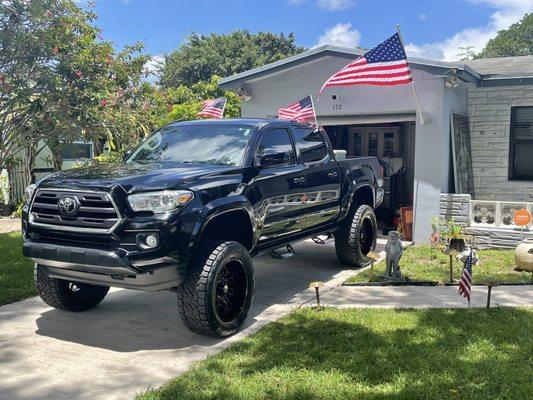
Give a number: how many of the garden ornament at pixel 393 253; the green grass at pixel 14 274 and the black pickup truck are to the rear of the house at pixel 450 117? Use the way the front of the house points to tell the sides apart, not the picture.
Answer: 0

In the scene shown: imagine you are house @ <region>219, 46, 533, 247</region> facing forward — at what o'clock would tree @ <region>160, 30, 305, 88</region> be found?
The tree is roughly at 5 o'clock from the house.

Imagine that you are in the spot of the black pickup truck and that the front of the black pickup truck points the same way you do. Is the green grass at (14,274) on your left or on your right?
on your right

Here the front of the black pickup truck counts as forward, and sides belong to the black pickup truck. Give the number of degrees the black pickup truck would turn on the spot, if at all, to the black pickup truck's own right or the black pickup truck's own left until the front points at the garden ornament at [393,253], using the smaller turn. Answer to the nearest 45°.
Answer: approximately 180°

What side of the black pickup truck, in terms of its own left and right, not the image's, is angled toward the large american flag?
back

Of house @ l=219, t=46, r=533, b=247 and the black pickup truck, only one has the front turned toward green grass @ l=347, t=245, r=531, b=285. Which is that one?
the house

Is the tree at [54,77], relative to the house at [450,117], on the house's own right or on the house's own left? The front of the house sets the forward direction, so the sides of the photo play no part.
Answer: on the house's own right

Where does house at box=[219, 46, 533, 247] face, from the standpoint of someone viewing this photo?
facing the viewer

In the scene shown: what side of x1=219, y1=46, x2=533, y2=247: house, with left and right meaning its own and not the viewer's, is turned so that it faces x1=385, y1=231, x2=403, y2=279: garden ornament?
front

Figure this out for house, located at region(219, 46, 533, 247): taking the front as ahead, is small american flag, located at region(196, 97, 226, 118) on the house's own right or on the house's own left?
on the house's own right

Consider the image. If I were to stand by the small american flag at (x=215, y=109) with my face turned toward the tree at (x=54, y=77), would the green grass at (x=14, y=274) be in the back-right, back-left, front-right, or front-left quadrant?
front-left

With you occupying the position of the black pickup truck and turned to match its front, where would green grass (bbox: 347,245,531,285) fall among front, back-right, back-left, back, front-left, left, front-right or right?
back

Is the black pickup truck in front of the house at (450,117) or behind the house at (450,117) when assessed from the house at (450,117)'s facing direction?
in front

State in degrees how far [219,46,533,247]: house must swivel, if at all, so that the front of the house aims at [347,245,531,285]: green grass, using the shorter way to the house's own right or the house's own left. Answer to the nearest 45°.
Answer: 0° — it already faces it

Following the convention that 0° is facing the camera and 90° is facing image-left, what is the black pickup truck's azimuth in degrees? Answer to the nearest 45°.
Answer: approximately 45°
